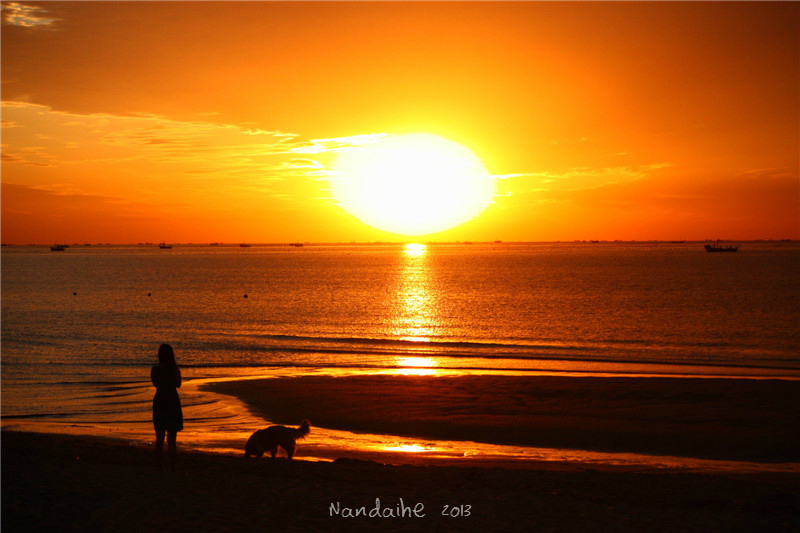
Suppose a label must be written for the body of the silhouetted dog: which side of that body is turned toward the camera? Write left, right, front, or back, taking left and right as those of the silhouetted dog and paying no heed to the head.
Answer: left

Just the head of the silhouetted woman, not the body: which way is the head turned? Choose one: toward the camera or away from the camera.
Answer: away from the camera

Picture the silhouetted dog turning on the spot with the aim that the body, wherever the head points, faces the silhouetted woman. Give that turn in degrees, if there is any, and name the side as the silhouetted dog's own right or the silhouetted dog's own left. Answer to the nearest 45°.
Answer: approximately 45° to the silhouetted dog's own left
